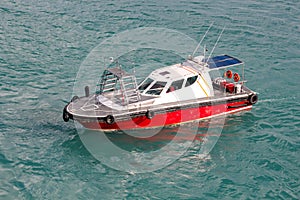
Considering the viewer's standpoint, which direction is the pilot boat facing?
facing the viewer and to the left of the viewer
